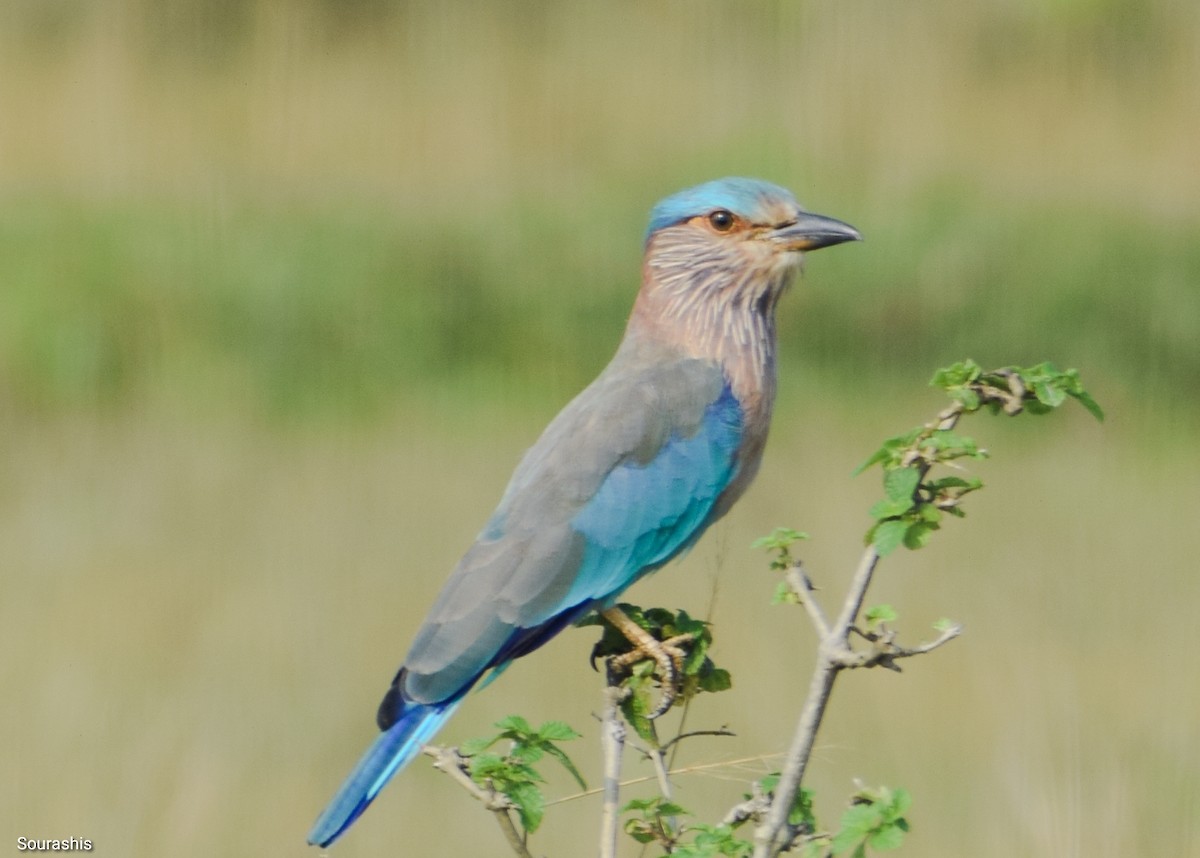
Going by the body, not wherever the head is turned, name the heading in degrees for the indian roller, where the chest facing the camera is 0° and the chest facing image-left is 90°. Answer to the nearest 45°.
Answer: approximately 270°

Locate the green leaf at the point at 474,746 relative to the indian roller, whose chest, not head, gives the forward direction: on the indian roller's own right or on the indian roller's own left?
on the indian roller's own right

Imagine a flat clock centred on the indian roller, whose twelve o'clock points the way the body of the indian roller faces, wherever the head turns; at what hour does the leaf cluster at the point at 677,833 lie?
The leaf cluster is roughly at 3 o'clock from the indian roller.
